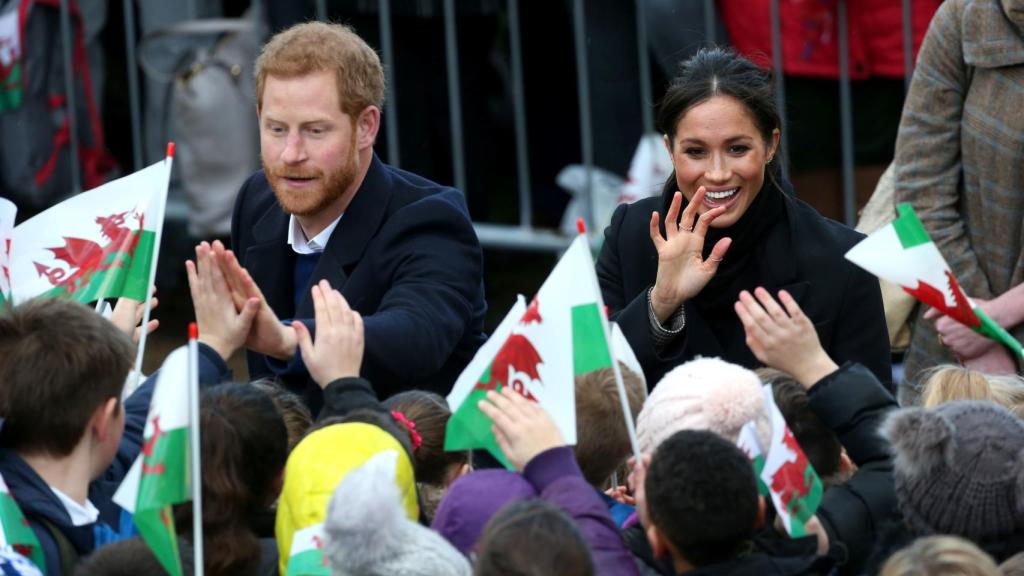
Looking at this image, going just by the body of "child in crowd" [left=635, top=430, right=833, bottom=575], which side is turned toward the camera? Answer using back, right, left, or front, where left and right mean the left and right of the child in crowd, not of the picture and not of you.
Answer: back

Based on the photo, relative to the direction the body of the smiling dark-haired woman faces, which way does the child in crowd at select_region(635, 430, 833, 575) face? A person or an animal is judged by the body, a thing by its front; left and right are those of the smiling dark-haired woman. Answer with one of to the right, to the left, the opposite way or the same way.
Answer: the opposite way

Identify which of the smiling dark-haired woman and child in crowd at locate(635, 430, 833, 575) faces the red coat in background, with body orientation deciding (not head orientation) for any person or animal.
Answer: the child in crowd

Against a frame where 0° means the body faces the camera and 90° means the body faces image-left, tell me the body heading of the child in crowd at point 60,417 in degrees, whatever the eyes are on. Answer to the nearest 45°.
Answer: approximately 225°

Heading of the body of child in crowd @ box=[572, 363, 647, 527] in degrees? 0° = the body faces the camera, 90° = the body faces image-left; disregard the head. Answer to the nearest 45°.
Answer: approximately 180°

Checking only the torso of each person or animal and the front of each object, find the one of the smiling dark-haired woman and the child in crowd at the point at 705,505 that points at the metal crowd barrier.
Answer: the child in crowd

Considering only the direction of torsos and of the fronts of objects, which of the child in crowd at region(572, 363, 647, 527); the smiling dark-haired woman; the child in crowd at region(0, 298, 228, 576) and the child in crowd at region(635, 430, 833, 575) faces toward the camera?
the smiling dark-haired woman

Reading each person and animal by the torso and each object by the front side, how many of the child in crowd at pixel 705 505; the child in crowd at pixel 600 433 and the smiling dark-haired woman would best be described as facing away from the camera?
2

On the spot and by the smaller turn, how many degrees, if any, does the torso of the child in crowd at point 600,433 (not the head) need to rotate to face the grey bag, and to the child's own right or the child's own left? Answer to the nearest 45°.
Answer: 0° — they already face it

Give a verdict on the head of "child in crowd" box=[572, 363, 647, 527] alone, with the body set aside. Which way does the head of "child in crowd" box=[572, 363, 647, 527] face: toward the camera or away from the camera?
away from the camera

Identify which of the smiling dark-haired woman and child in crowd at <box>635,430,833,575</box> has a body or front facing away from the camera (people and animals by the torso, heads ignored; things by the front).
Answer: the child in crowd

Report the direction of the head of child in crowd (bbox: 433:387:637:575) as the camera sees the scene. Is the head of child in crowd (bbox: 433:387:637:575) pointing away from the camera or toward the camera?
away from the camera
